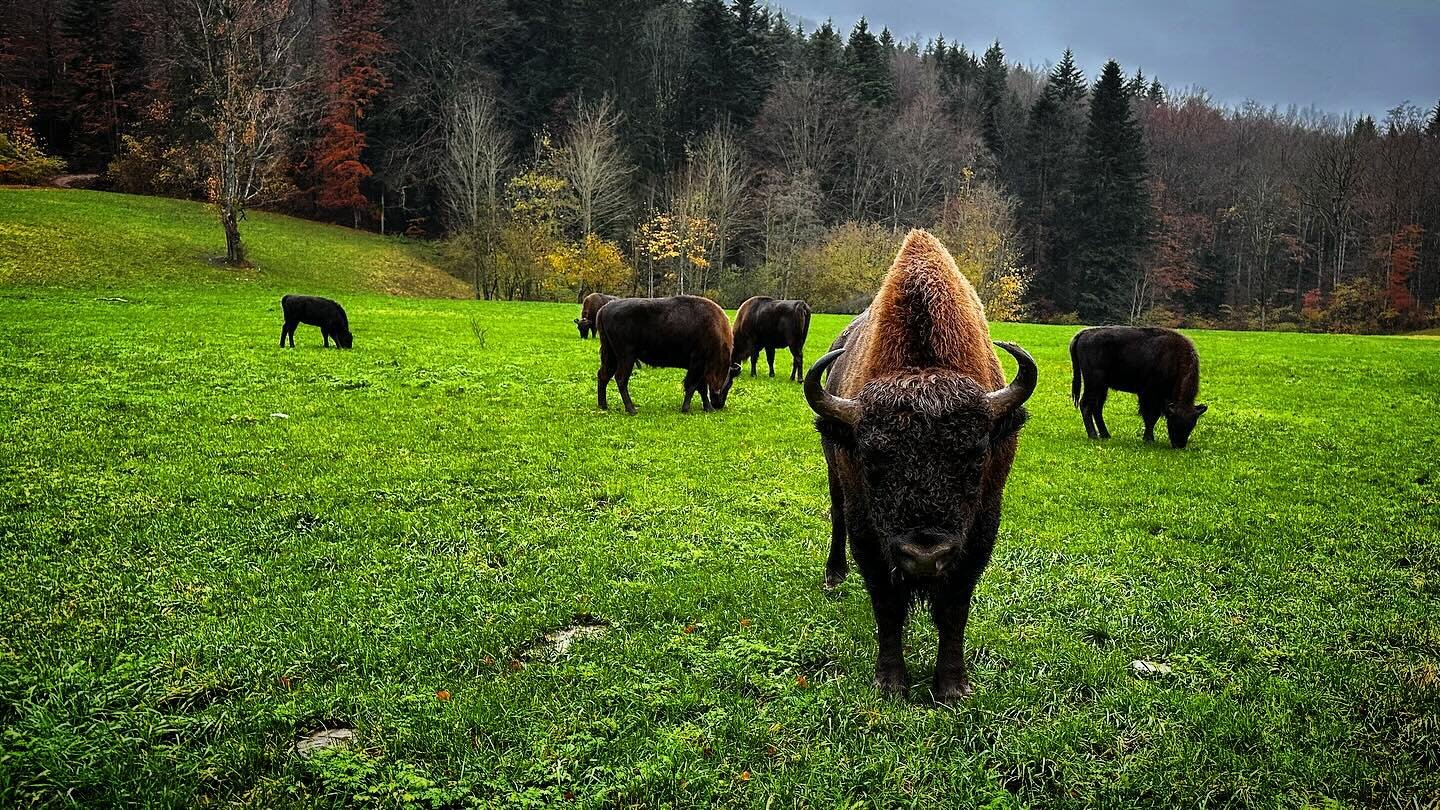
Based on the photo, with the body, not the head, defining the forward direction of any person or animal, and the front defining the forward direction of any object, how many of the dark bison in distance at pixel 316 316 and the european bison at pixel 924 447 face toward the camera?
1

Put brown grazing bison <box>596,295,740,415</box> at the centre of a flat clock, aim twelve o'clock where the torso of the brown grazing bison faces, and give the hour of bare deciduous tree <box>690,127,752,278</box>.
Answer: The bare deciduous tree is roughly at 9 o'clock from the brown grazing bison.

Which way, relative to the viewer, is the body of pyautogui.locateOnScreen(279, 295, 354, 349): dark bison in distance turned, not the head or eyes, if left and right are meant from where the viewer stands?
facing to the right of the viewer

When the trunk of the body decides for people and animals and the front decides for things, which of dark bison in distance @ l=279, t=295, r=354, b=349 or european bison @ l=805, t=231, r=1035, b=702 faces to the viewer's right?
the dark bison in distance

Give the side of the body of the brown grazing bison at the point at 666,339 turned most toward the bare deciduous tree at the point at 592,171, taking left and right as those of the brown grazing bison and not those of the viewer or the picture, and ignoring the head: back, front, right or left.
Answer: left

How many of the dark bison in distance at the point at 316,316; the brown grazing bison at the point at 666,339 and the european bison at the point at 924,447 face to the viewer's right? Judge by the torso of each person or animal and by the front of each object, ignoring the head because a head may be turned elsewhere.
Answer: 2

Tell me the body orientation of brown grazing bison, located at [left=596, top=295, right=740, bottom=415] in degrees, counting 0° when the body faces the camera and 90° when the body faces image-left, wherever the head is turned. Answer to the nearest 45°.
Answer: approximately 270°

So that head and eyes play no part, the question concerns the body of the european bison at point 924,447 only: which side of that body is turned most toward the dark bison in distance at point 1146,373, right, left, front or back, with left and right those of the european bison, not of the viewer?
back
